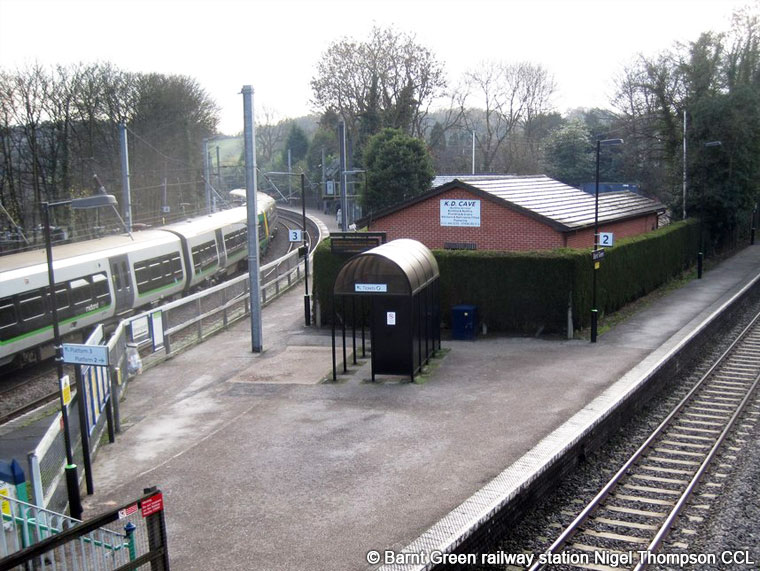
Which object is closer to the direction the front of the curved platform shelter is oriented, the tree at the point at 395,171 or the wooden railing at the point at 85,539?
the wooden railing

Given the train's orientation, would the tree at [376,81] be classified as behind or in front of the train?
in front

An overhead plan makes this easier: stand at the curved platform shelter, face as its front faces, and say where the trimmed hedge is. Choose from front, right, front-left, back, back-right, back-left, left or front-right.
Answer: back

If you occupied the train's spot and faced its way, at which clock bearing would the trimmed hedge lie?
The trimmed hedge is roughly at 2 o'clock from the train.

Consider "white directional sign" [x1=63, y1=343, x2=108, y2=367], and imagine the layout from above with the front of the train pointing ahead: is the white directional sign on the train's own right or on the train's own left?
on the train's own right

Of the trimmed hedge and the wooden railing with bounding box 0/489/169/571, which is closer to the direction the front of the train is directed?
the trimmed hedge

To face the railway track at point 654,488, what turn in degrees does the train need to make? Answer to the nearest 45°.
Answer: approximately 90° to its right

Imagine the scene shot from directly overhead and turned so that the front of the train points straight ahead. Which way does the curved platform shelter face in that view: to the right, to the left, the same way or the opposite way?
the opposite way

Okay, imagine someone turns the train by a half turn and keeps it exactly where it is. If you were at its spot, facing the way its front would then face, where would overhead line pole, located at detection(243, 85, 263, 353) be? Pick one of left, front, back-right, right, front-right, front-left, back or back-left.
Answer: left

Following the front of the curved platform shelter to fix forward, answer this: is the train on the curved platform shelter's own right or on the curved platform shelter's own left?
on the curved platform shelter's own right

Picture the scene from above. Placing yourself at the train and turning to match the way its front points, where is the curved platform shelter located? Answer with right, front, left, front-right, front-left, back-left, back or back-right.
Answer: right

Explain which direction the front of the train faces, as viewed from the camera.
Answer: facing away from the viewer and to the right of the viewer

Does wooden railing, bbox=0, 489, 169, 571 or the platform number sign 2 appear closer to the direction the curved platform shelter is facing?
the wooden railing
